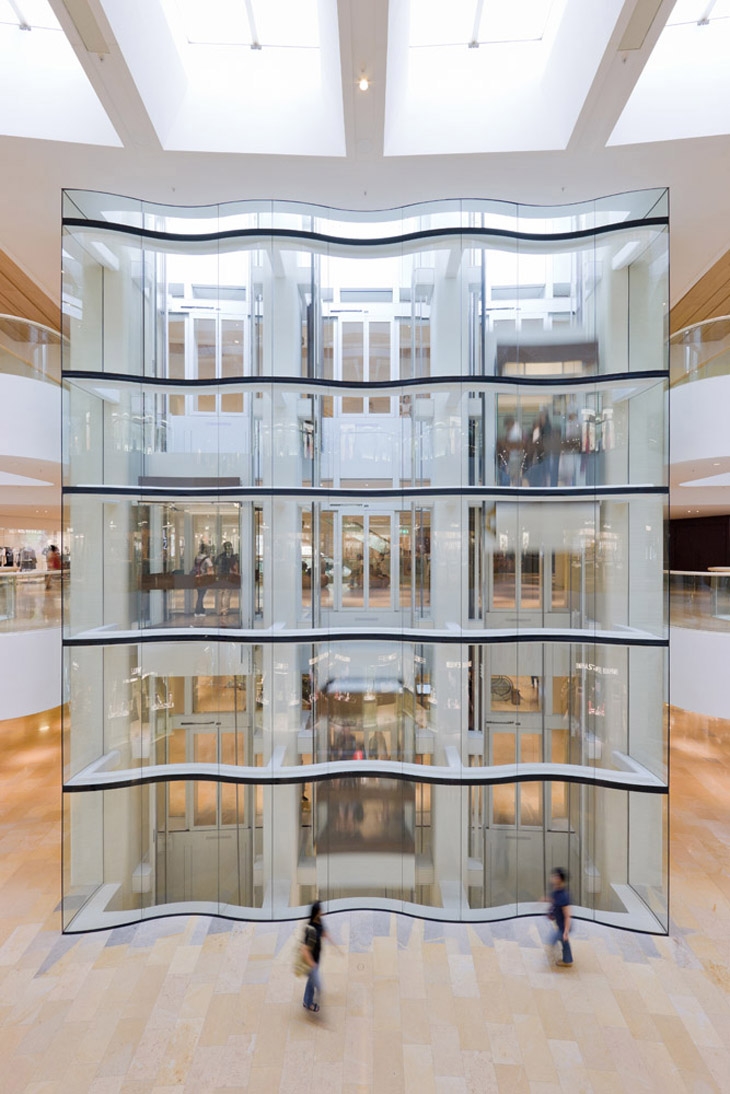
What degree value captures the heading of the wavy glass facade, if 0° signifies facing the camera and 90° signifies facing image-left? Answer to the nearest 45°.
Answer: approximately 0°
